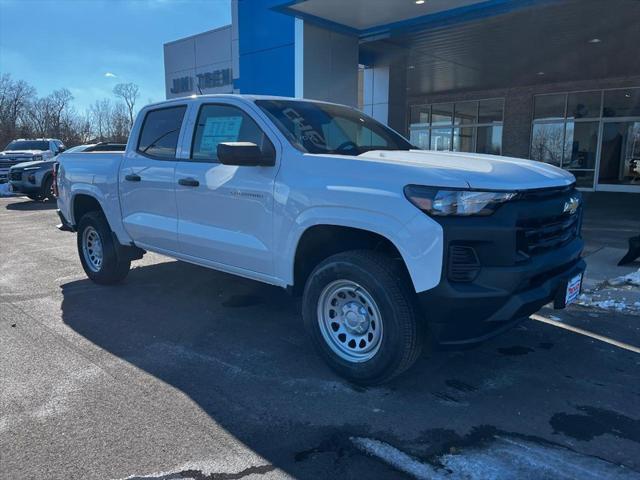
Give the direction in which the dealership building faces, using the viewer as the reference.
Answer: facing the viewer and to the left of the viewer

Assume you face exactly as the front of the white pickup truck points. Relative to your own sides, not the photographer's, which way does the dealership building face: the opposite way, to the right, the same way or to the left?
to the right

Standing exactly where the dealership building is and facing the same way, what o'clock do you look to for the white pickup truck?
The white pickup truck is roughly at 11 o'clock from the dealership building.

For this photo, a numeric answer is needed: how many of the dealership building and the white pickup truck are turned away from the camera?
0

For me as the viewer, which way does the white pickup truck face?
facing the viewer and to the right of the viewer

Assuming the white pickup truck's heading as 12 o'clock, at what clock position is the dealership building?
The dealership building is roughly at 8 o'clock from the white pickup truck.
